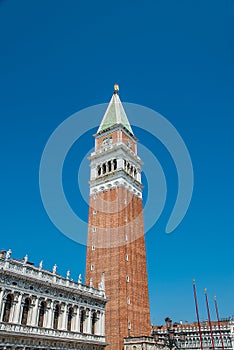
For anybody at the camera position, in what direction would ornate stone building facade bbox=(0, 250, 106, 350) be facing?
facing the viewer and to the right of the viewer
